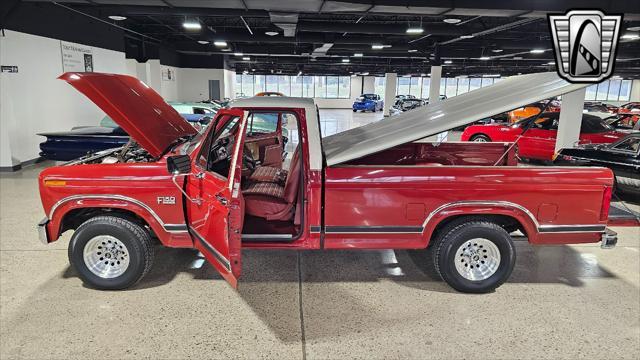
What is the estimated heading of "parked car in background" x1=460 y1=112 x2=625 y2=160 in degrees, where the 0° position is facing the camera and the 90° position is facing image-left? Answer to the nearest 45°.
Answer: approximately 90°

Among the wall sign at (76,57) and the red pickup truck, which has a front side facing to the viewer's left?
the red pickup truck

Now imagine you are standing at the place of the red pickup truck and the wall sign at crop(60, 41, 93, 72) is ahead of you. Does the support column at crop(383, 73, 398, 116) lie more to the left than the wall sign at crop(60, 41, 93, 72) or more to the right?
right

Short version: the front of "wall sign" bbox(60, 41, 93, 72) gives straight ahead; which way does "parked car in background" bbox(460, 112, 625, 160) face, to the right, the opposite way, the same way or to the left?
the opposite way

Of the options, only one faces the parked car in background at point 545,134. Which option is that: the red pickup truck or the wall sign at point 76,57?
the wall sign

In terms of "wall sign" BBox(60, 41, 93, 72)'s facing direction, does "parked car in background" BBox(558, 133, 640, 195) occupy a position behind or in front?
in front

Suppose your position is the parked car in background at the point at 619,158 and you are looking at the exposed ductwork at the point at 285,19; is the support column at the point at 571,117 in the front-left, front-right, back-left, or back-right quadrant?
front-right

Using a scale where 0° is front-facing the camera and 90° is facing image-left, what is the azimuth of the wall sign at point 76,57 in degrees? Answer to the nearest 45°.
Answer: approximately 315°

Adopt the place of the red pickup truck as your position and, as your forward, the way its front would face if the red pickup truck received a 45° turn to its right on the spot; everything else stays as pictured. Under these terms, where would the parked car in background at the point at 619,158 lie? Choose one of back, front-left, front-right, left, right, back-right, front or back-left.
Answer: right

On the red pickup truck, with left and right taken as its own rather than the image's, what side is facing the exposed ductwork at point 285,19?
right

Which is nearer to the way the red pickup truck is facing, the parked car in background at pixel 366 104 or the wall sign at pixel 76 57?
the wall sign

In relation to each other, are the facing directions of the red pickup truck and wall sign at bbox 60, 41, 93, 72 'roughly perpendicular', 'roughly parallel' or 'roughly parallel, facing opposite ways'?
roughly parallel, facing opposite ways

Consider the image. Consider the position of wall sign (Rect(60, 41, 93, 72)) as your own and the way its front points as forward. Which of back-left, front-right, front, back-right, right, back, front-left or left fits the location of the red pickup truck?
front-right

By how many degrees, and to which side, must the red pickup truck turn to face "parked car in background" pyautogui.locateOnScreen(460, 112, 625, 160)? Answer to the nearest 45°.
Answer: approximately 135° to its right

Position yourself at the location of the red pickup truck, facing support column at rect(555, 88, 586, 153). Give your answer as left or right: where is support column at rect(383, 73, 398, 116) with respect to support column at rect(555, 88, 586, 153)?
left

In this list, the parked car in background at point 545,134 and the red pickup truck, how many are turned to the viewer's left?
2

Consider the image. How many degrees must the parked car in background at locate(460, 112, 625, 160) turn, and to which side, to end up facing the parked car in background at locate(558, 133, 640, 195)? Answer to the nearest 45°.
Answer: approximately 90° to its left

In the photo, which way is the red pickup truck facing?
to the viewer's left

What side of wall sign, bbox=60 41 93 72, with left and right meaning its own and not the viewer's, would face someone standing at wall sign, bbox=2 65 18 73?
right
